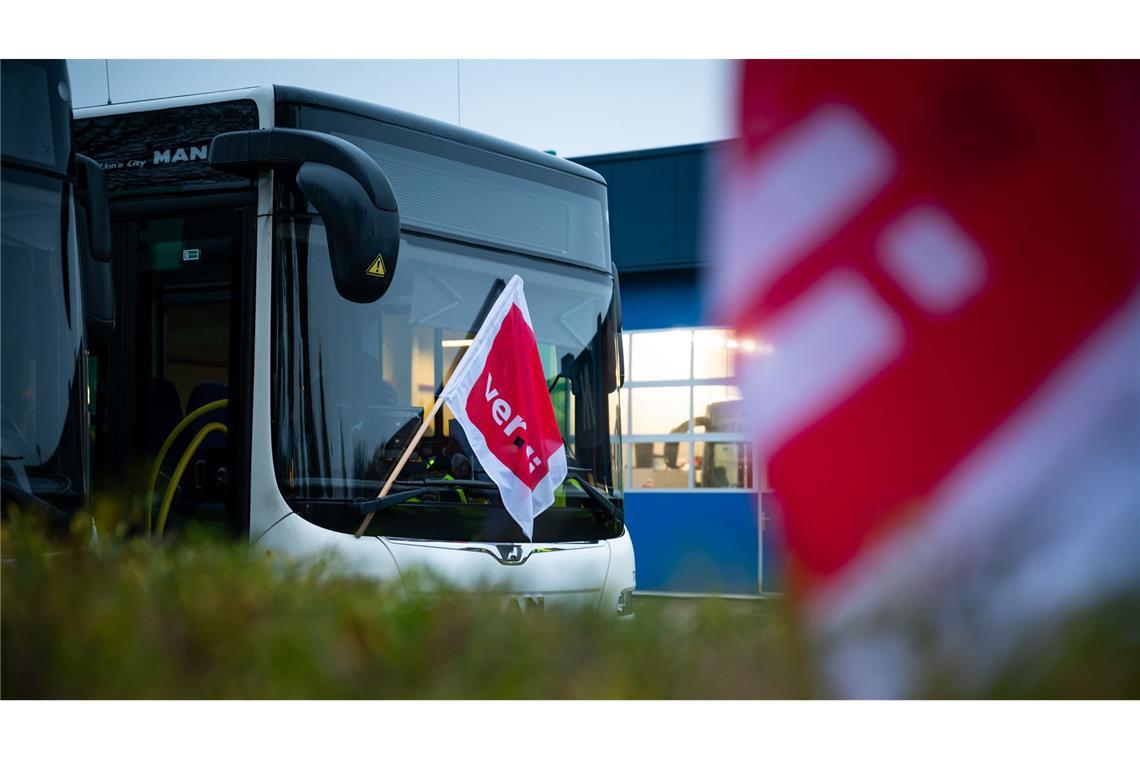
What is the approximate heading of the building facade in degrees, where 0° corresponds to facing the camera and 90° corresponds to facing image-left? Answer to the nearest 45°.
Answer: approximately 0°

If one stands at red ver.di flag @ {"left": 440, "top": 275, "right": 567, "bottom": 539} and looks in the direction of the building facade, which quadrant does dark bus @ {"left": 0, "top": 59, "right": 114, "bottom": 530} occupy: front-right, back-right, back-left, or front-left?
back-left

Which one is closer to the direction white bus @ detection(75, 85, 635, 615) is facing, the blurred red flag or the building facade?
the blurred red flag

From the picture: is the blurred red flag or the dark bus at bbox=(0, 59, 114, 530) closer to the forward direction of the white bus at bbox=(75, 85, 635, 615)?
the blurred red flag

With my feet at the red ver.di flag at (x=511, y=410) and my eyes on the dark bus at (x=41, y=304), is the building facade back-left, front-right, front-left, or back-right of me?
back-right

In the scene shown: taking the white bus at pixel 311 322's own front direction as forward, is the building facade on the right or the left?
on its left

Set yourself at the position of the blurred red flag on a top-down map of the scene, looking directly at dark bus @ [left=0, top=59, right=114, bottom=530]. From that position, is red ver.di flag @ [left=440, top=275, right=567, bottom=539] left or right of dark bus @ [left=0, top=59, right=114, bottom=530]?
right
